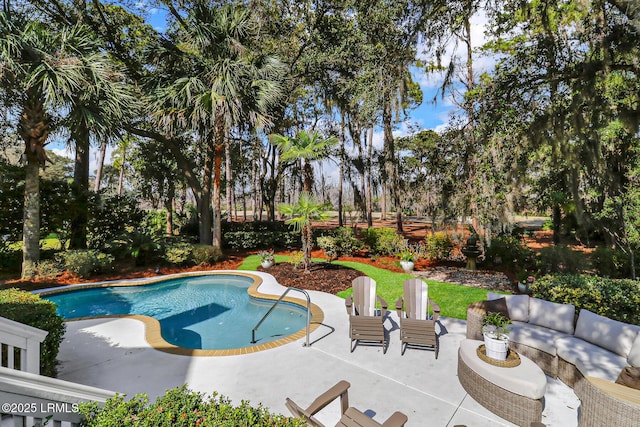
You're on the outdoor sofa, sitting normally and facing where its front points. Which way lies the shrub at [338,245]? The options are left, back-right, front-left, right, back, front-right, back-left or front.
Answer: right

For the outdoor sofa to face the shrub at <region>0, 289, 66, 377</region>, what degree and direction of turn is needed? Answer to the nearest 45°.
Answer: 0° — it already faces it

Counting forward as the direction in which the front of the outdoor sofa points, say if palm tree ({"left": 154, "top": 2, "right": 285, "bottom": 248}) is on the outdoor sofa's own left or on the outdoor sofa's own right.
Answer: on the outdoor sofa's own right

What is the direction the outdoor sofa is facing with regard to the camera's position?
facing the viewer and to the left of the viewer

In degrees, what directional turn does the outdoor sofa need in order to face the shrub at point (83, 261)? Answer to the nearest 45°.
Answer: approximately 45° to its right

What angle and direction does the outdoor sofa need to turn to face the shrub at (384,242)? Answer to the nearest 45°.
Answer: approximately 90° to its right

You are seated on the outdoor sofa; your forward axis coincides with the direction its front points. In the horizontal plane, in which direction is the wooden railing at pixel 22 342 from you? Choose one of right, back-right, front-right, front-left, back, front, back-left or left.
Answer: front

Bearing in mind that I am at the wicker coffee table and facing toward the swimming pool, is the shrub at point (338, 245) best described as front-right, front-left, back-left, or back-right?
front-right

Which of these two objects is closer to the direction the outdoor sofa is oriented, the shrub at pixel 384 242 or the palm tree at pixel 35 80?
the palm tree

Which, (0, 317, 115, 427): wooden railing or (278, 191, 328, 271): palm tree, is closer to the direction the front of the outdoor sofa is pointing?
the wooden railing

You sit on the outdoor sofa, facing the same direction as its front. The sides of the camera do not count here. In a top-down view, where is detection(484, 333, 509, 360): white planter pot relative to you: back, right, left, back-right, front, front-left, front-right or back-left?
front

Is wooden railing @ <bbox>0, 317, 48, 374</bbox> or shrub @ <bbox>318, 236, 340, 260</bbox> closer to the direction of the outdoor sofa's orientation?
the wooden railing

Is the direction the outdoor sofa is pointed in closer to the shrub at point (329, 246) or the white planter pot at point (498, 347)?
the white planter pot

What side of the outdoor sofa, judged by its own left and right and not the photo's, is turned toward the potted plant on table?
front

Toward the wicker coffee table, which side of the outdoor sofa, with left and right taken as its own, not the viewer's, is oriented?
front

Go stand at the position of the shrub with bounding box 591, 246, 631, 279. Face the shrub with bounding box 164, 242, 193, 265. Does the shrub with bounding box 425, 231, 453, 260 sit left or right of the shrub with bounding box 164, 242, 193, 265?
right

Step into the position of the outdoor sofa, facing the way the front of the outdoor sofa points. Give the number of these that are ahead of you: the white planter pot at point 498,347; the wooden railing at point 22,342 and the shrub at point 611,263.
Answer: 2

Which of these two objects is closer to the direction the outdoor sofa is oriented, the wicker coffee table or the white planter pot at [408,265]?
the wicker coffee table
